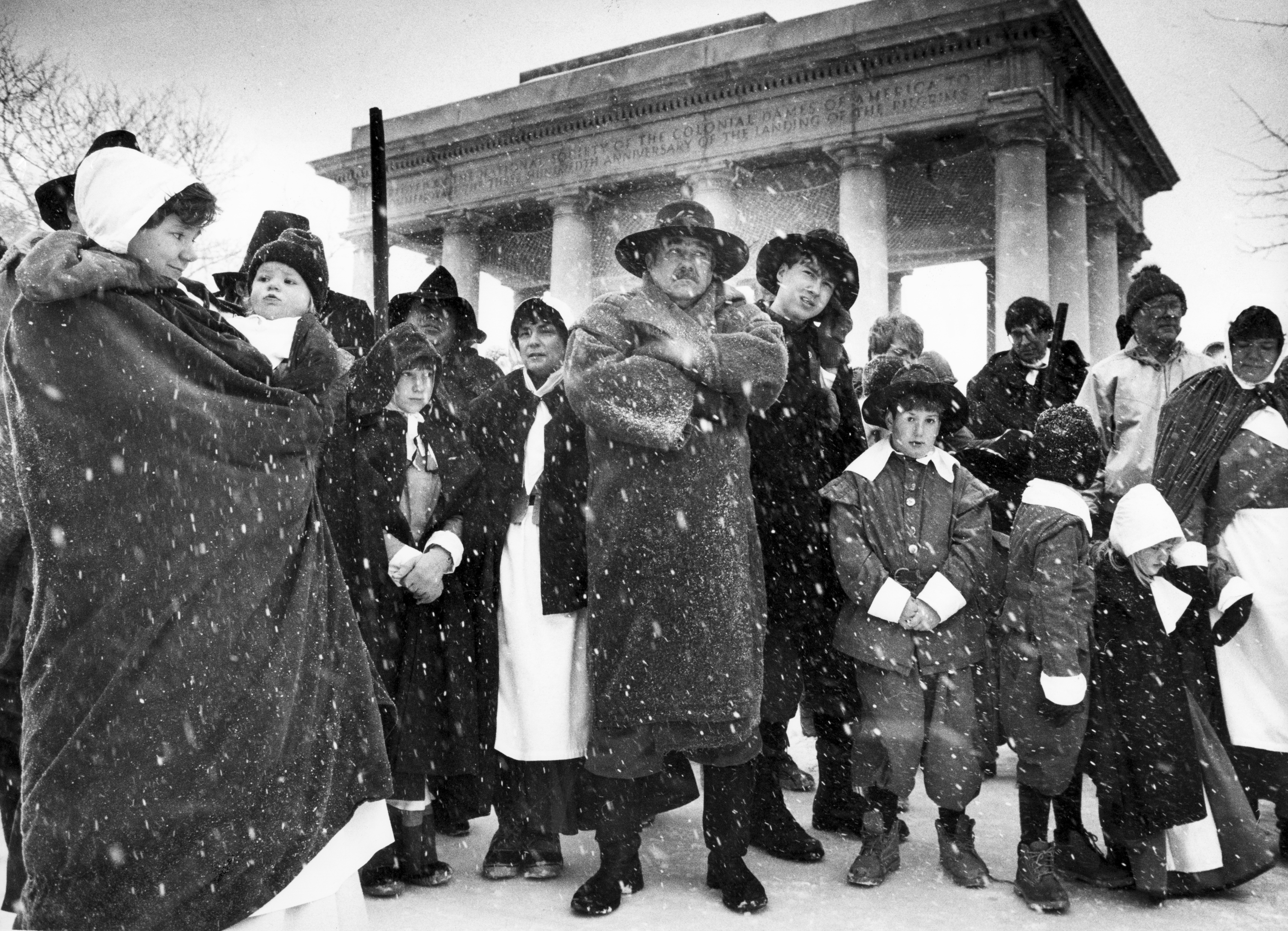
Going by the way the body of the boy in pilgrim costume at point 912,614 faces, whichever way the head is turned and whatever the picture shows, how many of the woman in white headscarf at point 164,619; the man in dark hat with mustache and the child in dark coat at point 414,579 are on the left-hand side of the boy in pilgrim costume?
0

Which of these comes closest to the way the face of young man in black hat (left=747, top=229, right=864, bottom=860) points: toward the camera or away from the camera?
toward the camera

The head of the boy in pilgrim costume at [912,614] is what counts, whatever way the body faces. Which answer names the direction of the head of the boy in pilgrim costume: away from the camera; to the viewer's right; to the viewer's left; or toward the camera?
toward the camera

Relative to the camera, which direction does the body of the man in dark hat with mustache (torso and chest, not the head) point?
toward the camera

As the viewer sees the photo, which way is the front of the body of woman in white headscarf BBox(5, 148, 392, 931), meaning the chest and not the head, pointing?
to the viewer's right

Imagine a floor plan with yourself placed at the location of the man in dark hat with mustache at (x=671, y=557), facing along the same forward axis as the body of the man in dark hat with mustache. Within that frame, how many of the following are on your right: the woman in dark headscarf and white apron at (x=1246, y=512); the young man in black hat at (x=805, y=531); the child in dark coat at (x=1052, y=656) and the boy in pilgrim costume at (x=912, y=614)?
0

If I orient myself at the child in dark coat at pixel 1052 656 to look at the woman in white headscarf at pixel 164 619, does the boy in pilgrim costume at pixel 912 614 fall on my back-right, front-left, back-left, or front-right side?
front-right

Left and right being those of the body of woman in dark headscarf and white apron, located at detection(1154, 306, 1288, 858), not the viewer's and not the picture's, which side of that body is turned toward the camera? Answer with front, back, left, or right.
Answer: front

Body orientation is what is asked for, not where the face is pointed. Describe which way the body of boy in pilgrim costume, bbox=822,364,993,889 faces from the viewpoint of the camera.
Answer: toward the camera

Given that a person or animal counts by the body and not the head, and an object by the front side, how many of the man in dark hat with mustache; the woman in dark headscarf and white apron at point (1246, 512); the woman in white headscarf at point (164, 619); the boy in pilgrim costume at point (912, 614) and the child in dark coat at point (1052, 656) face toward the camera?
3

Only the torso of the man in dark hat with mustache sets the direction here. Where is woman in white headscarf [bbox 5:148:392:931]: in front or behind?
in front

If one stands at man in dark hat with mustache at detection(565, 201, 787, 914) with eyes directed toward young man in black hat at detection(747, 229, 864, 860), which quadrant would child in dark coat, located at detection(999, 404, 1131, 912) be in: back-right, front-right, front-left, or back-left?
front-right

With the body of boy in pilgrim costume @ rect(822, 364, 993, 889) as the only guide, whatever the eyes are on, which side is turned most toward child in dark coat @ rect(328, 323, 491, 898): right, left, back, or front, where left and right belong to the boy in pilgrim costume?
right

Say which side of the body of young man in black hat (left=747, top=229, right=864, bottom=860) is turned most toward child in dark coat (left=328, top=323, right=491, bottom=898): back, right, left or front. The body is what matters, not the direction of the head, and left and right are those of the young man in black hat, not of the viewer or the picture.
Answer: right

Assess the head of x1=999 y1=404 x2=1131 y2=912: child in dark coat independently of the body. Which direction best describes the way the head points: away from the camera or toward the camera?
away from the camera

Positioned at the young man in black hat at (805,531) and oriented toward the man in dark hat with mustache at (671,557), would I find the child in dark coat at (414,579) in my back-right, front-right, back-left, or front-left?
front-right
